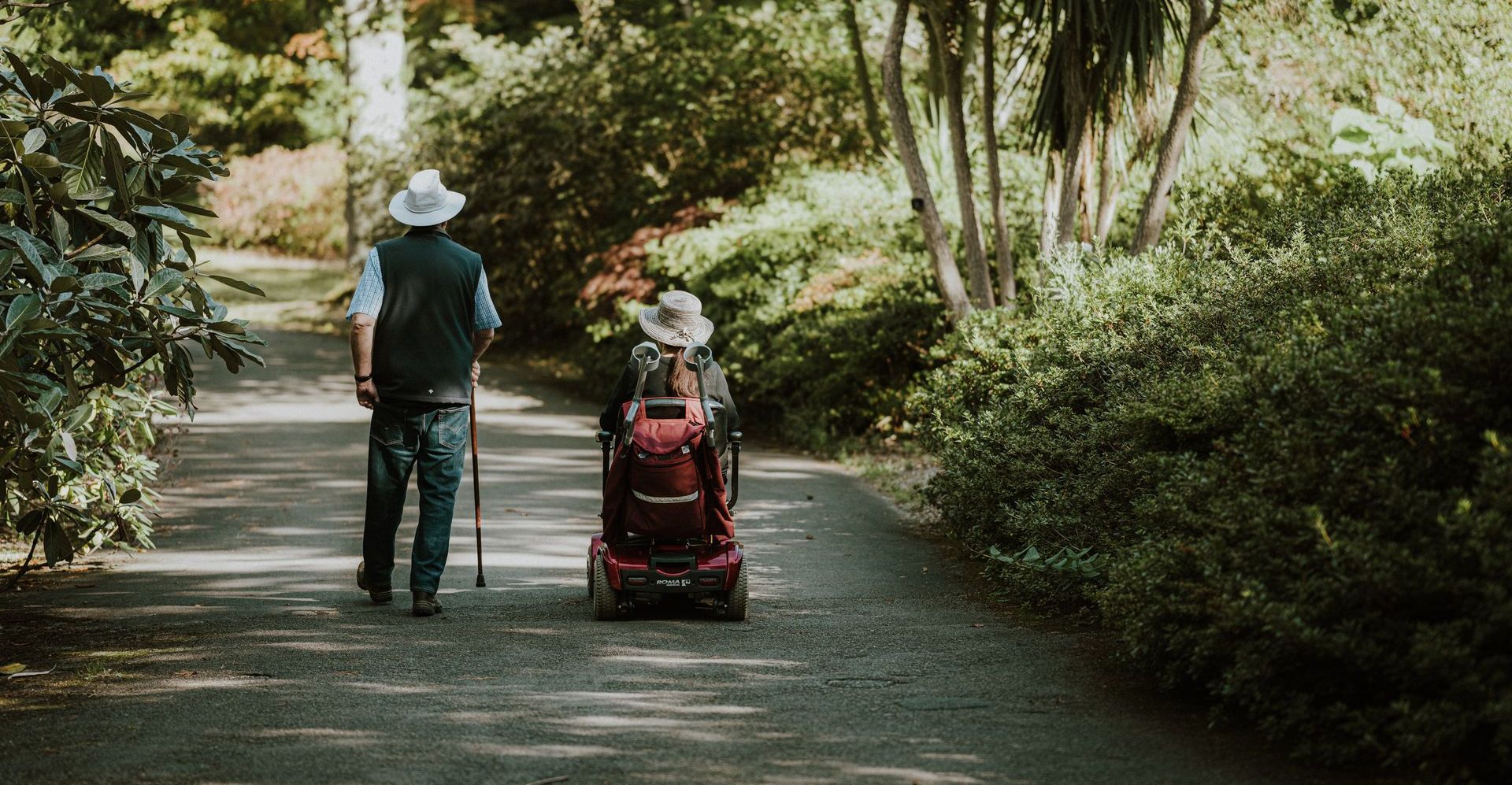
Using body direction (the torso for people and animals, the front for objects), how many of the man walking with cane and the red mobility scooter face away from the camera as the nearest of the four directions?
2

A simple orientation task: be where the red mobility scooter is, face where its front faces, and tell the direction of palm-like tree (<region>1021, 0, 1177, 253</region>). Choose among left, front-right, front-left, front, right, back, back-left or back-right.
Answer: front-right

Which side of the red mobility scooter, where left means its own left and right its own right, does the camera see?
back

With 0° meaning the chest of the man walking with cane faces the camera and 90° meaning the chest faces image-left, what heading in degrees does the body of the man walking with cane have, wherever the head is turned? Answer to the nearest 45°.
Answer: approximately 180°

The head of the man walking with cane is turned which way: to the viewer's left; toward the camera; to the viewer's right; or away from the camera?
away from the camera

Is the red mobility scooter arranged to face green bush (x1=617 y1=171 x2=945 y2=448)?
yes

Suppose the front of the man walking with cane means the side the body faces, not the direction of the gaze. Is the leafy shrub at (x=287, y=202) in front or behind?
in front

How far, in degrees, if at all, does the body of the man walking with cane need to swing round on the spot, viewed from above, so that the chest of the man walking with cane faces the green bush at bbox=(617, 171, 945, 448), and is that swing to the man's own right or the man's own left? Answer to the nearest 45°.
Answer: approximately 45° to the man's own right

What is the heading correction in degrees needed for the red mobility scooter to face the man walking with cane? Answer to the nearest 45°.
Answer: approximately 90° to its left

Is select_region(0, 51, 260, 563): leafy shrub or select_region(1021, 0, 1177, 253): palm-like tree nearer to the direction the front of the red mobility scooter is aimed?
the palm-like tree

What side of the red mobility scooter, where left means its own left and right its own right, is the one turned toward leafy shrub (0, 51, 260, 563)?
left

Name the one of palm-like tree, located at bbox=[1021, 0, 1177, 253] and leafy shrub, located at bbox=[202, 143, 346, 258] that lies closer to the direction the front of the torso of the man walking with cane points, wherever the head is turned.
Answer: the leafy shrub
